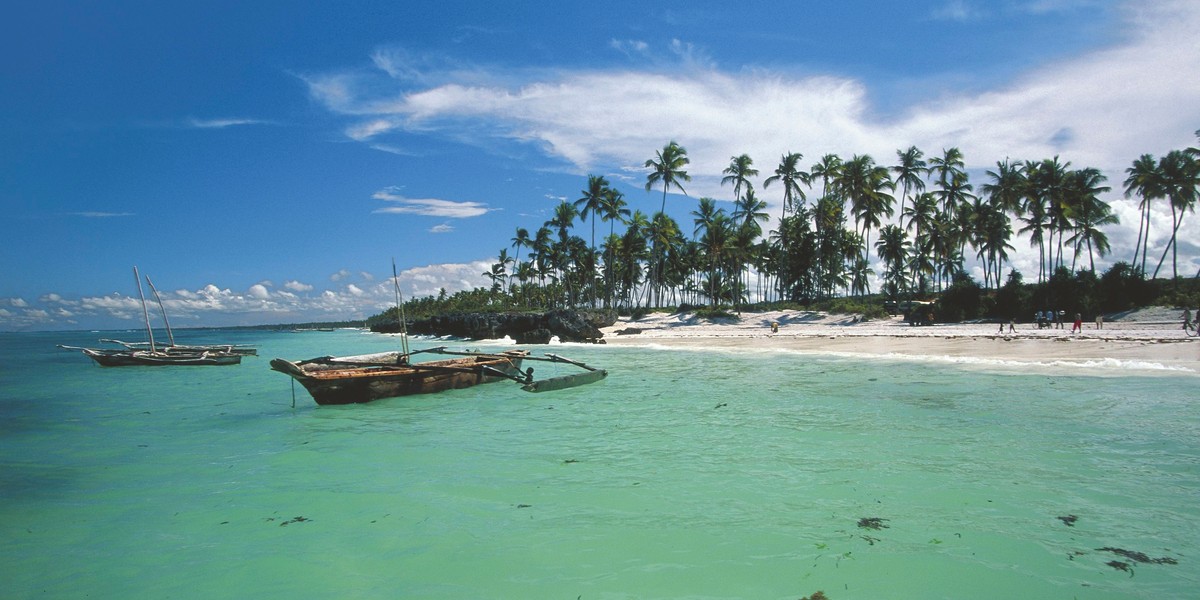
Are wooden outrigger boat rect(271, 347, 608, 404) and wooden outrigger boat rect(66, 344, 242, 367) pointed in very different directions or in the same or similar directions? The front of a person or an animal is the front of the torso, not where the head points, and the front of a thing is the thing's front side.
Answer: same or similar directions

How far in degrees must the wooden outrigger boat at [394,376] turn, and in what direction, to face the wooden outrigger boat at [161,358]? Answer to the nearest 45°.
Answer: approximately 90° to its right

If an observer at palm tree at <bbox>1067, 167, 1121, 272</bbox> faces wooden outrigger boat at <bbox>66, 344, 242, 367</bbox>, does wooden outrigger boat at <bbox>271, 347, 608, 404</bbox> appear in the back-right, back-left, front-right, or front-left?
front-left

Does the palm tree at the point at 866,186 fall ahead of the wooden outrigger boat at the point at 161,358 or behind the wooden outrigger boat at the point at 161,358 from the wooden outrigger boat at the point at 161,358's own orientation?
behind

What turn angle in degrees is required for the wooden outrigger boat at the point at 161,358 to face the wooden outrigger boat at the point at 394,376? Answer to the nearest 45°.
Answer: approximately 90° to its left

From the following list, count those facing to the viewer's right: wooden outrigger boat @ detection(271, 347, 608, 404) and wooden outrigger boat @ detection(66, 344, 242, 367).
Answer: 0

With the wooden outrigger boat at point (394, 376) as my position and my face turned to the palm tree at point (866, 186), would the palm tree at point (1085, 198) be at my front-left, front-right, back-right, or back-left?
front-right

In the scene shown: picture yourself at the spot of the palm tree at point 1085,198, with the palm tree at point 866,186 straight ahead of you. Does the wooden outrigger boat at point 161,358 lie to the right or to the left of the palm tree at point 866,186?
left

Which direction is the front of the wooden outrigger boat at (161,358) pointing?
to the viewer's left

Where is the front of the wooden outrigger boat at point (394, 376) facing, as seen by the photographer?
facing the viewer and to the left of the viewer
